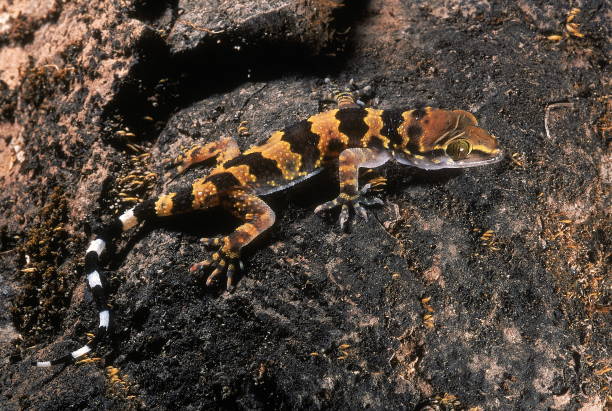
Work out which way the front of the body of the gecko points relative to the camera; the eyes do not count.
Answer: to the viewer's right
